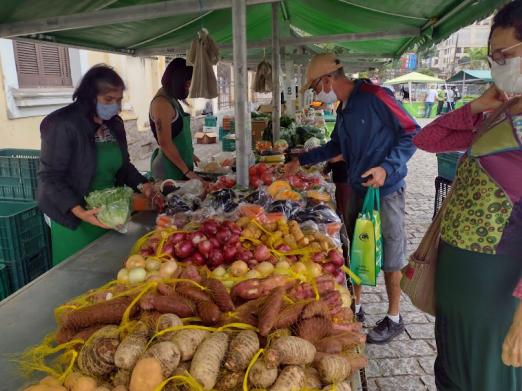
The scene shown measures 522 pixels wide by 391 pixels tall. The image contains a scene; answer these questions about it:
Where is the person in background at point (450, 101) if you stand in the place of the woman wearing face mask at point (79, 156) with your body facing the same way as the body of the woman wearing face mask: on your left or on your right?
on your left

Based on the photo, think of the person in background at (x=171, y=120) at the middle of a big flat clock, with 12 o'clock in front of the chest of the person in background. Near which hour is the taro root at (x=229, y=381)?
The taro root is roughly at 3 o'clock from the person in background.

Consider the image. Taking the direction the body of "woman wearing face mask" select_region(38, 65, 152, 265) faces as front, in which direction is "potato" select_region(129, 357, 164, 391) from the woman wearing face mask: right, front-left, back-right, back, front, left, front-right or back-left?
front-right

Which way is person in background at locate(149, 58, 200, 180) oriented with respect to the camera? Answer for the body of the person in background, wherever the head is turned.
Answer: to the viewer's right

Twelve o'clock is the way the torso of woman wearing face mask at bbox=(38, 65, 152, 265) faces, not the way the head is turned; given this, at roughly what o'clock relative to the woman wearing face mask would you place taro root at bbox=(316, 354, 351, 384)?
The taro root is roughly at 1 o'clock from the woman wearing face mask.

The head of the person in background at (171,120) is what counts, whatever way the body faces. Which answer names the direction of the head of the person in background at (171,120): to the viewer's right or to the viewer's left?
to the viewer's right

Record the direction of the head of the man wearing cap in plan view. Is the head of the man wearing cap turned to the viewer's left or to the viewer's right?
to the viewer's left

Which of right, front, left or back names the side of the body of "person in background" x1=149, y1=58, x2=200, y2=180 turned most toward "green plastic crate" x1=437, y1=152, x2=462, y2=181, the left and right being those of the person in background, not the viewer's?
front

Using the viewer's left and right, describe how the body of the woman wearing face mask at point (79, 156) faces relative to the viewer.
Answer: facing the viewer and to the right of the viewer

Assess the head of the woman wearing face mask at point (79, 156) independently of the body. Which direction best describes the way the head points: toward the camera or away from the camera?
toward the camera

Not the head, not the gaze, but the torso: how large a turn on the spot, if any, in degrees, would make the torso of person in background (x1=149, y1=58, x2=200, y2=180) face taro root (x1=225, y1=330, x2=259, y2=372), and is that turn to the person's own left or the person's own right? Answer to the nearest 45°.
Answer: approximately 90° to the person's own right

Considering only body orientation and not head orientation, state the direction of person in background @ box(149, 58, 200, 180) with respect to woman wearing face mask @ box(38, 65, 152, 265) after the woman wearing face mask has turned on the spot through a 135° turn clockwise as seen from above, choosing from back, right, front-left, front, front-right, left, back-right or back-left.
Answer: back-right

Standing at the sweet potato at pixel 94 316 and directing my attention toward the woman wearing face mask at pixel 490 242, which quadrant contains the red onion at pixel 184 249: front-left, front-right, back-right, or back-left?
front-left

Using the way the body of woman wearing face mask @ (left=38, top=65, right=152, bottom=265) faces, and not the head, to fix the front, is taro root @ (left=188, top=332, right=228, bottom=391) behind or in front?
in front
